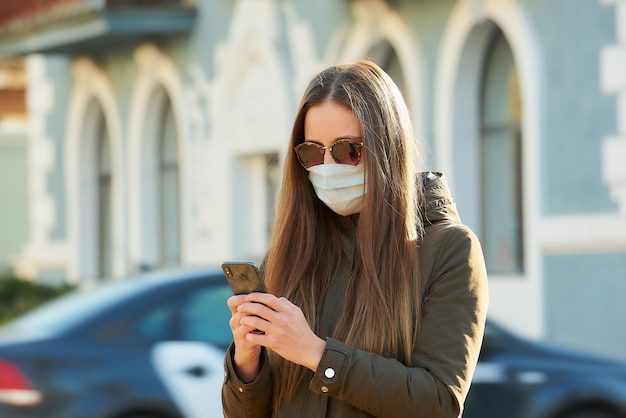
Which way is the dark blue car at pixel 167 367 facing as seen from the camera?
to the viewer's right

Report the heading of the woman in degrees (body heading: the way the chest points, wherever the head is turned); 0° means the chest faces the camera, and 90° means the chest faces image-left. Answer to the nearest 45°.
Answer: approximately 45°

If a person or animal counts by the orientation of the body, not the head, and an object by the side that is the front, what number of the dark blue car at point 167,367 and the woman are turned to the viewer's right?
1

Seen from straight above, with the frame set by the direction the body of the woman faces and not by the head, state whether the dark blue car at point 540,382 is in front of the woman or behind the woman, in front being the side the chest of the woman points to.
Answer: behind
